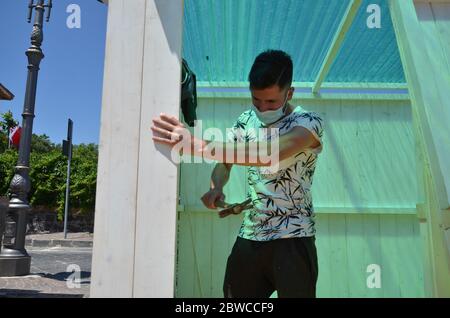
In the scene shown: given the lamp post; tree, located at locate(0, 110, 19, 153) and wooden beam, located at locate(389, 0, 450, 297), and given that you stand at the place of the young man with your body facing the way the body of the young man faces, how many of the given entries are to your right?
2

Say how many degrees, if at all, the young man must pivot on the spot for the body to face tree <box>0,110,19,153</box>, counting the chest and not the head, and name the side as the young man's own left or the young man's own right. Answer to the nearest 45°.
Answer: approximately 90° to the young man's own right

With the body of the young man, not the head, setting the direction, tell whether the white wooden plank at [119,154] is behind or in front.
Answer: in front

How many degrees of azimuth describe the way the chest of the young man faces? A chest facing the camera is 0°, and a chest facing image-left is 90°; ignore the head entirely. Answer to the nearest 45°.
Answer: approximately 45°

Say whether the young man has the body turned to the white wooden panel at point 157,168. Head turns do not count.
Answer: yes

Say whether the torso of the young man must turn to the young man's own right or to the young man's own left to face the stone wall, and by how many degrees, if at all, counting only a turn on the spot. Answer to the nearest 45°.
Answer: approximately 90° to the young man's own right

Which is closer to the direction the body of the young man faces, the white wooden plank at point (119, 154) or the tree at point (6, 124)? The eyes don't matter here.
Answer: the white wooden plank

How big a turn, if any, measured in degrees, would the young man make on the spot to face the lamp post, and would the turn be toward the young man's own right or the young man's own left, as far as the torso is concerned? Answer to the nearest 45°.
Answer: approximately 90° to the young man's own right
